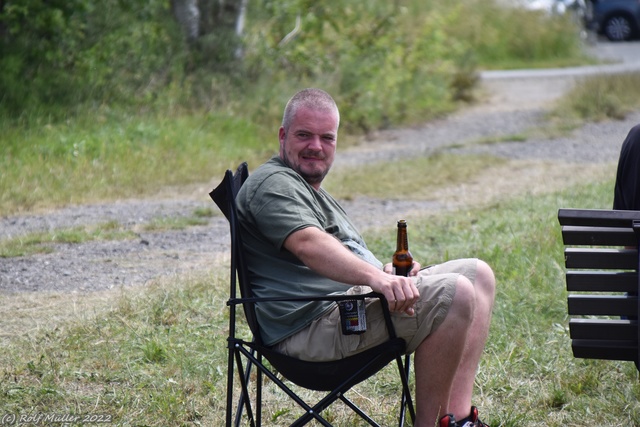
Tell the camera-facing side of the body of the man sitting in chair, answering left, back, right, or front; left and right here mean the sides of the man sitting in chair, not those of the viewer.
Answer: right

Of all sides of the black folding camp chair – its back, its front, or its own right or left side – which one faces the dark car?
left

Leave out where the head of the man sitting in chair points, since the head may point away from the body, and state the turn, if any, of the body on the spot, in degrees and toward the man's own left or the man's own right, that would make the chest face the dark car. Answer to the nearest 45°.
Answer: approximately 90° to the man's own left

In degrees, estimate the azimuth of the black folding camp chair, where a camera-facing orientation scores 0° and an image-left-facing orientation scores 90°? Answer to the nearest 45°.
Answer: approximately 270°
